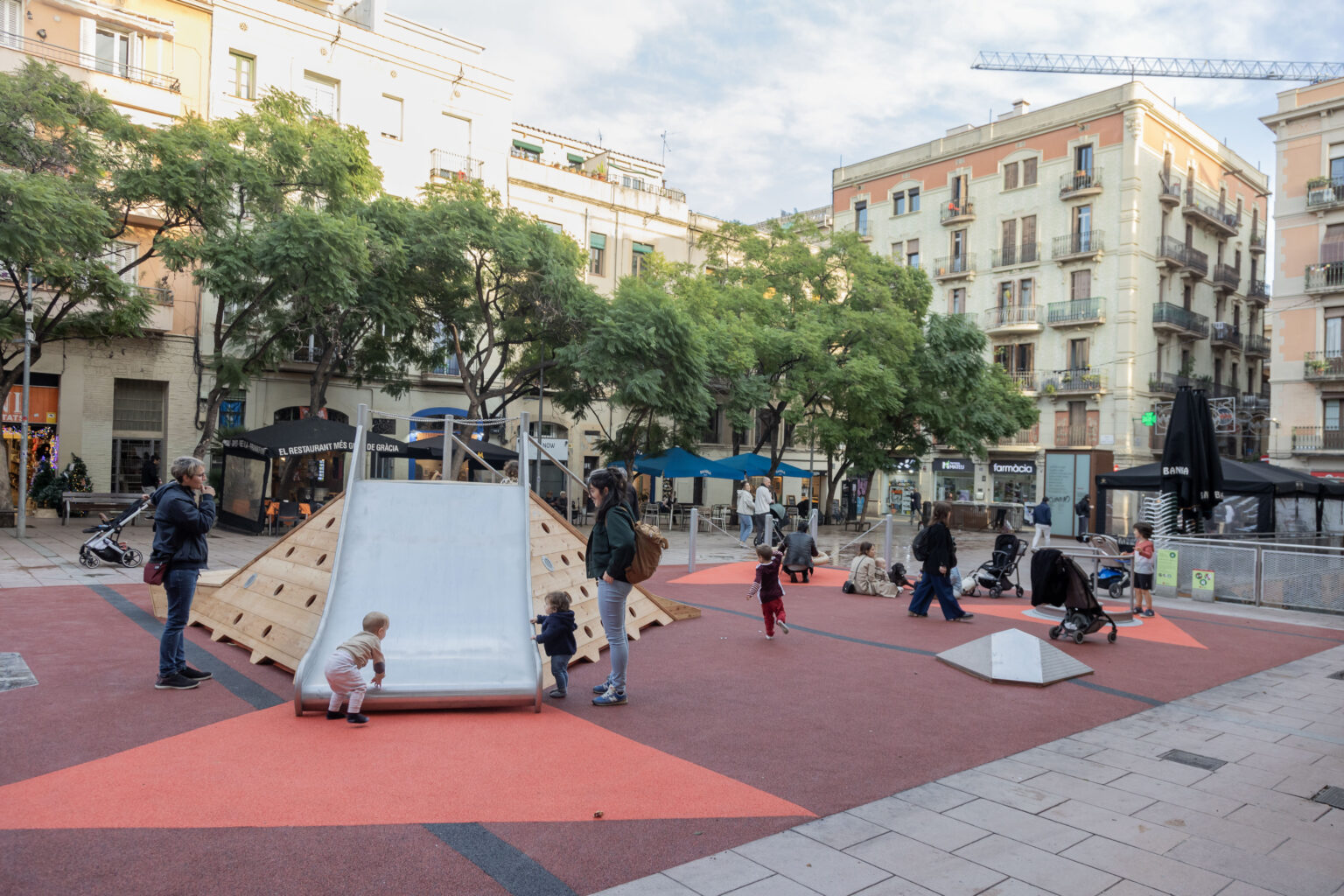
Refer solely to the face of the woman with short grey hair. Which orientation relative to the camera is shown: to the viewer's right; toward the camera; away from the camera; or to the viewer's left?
to the viewer's right

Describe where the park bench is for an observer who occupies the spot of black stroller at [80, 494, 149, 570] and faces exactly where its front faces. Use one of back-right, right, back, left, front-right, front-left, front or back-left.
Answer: right

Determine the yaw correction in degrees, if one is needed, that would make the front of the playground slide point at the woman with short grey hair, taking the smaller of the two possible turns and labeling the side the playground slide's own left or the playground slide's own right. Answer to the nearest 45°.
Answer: approximately 90° to the playground slide's own right

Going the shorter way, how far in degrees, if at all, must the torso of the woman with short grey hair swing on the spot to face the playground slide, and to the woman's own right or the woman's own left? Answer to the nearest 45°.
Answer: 0° — they already face it

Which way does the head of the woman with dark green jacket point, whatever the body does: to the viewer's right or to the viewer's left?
to the viewer's left

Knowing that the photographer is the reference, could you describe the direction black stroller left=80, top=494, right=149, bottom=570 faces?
facing to the left of the viewer

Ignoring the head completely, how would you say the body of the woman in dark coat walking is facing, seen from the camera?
to the viewer's right

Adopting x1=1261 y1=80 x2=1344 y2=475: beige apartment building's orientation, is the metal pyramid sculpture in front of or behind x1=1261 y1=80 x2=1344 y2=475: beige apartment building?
in front

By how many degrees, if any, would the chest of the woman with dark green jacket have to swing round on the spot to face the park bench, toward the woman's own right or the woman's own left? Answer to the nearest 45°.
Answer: approximately 45° to the woman's own right

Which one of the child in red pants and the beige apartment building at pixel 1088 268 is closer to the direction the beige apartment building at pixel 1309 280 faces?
the child in red pants

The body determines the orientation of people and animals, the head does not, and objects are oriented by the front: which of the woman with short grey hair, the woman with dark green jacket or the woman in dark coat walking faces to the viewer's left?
the woman with dark green jacket
